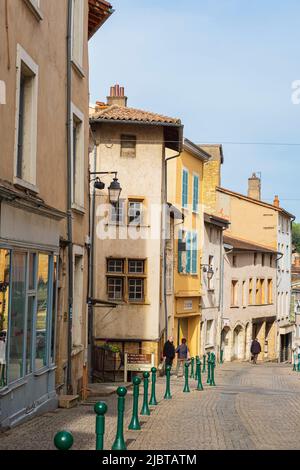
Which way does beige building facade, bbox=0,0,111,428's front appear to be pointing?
to the viewer's right

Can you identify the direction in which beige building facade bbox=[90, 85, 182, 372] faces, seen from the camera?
facing the viewer

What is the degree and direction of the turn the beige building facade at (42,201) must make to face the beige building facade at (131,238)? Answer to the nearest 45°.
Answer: approximately 90° to its left

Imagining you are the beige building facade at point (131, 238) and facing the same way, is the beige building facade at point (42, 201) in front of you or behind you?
in front

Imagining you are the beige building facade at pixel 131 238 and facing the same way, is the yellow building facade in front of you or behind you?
behind

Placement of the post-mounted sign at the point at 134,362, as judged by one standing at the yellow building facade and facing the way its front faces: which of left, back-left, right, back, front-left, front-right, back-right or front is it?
front-right

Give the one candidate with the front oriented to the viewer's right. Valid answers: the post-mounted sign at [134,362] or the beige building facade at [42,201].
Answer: the beige building facade

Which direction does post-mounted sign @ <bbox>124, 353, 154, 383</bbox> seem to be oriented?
toward the camera

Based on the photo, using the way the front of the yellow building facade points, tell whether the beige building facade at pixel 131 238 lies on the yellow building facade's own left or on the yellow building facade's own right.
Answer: on the yellow building facade's own right

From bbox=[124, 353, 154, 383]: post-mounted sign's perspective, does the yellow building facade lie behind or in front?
behind

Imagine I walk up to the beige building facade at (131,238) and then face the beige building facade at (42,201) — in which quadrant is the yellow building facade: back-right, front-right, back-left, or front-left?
back-left

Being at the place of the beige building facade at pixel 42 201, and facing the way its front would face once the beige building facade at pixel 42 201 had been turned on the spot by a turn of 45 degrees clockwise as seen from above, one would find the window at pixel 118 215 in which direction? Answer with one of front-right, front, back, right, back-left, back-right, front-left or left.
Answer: back-left

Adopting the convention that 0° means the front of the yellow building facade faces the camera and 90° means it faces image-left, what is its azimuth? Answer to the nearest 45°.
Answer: approximately 315°

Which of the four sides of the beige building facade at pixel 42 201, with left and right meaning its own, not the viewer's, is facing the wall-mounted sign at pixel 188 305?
left
